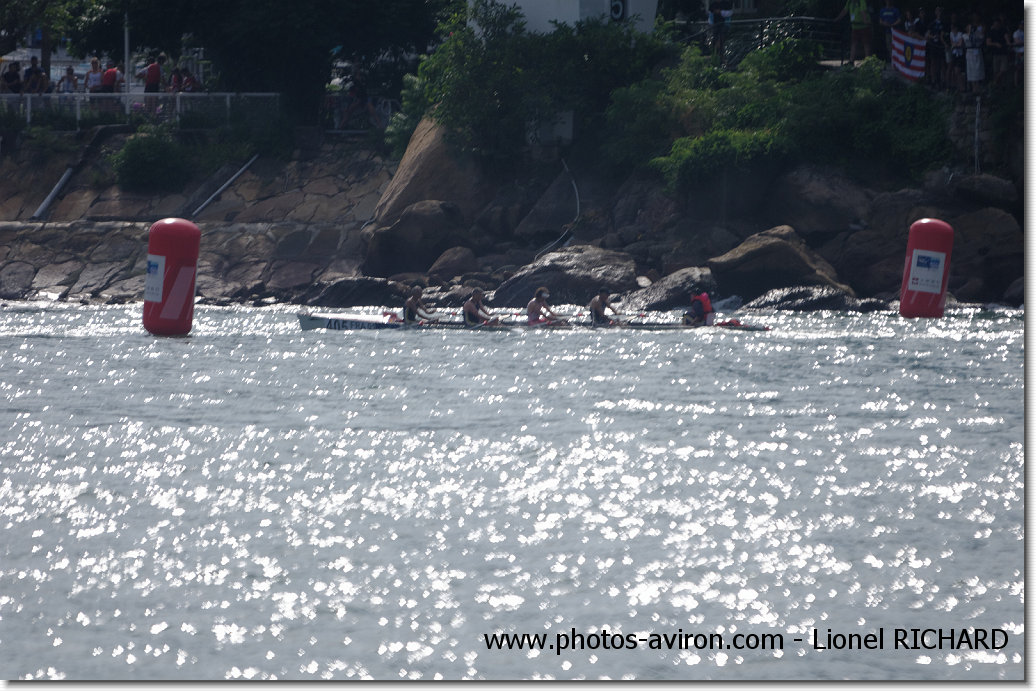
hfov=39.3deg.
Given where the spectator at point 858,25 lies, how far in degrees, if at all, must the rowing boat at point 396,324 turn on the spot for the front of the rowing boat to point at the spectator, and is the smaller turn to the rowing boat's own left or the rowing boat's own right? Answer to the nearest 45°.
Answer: approximately 135° to the rowing boat's own right

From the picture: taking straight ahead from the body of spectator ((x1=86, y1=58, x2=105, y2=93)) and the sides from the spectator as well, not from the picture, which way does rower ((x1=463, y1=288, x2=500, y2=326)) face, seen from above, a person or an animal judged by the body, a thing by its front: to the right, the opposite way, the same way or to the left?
to the left

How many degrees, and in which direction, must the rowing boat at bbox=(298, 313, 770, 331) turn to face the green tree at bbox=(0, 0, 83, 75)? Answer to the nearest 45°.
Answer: approximately 45° to its right

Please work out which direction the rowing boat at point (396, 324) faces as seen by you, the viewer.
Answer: facing to the left of the viewer

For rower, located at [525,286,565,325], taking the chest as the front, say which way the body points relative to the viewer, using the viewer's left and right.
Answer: facing to the right of the viewer

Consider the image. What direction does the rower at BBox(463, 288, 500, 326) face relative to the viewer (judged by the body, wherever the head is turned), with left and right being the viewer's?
facing to the right of the viewer

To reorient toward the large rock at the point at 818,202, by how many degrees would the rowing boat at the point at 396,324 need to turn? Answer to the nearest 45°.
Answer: approximately 135° to its right

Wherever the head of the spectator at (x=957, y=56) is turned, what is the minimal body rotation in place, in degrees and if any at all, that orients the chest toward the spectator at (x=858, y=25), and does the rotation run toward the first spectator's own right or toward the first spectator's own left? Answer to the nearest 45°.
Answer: approximately 135° to the first spectator's own right

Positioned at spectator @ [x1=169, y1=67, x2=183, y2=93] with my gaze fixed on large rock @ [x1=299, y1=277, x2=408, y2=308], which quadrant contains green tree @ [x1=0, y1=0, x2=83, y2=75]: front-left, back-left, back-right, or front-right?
back-right

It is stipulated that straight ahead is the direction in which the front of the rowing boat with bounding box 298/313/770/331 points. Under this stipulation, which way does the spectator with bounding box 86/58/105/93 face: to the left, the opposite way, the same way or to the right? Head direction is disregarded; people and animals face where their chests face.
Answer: to the left

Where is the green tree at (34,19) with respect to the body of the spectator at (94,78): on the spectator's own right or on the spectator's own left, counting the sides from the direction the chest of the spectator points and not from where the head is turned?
on the spectator's own right

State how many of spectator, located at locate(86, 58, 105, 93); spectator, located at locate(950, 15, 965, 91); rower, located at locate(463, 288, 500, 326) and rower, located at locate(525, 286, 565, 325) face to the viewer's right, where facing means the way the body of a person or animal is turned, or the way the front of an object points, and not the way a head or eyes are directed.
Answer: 2

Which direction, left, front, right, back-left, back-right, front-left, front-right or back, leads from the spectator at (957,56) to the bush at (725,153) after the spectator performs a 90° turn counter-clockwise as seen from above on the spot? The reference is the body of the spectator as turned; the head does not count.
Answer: back

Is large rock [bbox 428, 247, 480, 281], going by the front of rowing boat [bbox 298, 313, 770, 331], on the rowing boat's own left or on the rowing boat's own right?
on the rowing boat's own right

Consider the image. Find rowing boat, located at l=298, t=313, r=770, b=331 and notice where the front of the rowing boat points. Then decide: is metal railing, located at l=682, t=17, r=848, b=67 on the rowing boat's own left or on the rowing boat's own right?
on the rowing boat's own right

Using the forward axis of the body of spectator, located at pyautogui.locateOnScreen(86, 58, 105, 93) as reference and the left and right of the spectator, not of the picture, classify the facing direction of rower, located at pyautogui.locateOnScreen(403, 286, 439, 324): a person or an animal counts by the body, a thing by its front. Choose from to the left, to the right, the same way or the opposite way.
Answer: to the left

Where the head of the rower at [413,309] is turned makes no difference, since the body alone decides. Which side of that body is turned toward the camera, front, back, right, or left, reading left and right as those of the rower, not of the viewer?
right
